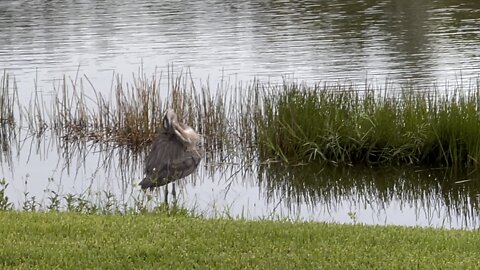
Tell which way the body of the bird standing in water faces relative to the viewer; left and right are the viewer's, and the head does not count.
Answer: facing to the right of the viewer
